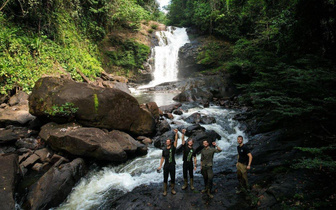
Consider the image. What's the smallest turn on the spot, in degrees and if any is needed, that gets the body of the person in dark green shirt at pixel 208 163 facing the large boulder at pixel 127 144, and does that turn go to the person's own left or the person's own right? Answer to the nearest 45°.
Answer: approximately 135° to the person's own right

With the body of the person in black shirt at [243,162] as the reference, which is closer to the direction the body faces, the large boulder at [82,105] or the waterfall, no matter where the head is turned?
the large boulder

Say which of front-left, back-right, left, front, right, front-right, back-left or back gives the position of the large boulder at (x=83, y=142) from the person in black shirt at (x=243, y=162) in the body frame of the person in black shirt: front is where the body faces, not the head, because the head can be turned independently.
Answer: front-right

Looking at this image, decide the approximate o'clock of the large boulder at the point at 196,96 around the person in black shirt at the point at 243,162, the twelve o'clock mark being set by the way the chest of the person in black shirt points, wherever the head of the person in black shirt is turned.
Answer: The large boulder is roughly at 4 o'clock from the person in black shirt.

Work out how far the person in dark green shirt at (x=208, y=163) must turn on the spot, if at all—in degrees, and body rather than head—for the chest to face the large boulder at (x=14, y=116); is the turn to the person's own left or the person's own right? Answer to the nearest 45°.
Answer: approximately 90° to the person's own right

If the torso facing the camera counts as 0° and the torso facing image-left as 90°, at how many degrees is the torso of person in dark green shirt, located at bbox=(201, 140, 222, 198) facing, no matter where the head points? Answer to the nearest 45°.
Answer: approximately 0°

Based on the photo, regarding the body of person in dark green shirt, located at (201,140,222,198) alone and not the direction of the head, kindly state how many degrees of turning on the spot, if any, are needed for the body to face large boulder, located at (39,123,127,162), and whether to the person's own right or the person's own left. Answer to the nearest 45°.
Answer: approximately 90° to the person's own right

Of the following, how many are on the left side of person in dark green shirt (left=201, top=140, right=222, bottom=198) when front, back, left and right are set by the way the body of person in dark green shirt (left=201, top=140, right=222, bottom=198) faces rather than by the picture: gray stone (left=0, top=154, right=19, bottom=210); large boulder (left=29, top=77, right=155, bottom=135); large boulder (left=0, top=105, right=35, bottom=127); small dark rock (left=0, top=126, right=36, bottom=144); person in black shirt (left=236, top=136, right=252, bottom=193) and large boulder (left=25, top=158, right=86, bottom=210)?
1

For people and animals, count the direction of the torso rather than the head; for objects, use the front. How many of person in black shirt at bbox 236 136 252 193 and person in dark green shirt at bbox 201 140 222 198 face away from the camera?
0

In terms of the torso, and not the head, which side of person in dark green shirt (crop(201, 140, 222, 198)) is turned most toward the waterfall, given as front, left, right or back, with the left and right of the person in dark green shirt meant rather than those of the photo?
back

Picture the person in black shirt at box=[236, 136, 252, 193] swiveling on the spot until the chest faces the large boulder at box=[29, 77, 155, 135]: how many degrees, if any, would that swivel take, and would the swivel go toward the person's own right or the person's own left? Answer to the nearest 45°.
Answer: approximately 45° to the person's own right

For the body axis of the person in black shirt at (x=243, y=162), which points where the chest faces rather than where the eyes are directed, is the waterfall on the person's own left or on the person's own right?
on the person's own right
